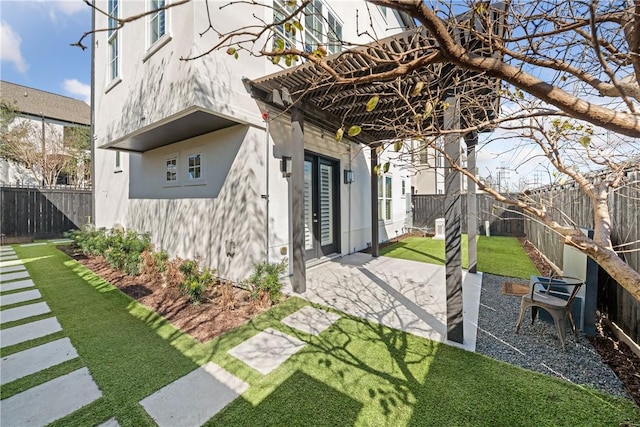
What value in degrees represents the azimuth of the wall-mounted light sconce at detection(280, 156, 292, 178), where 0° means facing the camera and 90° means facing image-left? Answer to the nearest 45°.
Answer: approximately 315°

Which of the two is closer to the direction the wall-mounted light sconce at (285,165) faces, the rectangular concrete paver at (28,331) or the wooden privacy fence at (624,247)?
the wooden privacy fence

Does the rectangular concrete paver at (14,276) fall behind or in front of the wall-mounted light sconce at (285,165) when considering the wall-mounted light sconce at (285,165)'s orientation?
behind

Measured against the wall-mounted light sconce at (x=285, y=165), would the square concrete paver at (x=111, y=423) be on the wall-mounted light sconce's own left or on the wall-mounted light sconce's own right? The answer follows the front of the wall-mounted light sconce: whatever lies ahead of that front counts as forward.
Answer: on the wall-mounted light sconce's own right

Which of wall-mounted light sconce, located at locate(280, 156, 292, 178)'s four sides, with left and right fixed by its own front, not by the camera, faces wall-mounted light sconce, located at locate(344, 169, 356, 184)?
left

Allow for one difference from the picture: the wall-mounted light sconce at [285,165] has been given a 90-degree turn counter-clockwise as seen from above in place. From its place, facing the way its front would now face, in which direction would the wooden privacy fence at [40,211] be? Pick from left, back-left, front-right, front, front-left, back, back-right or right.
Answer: left
